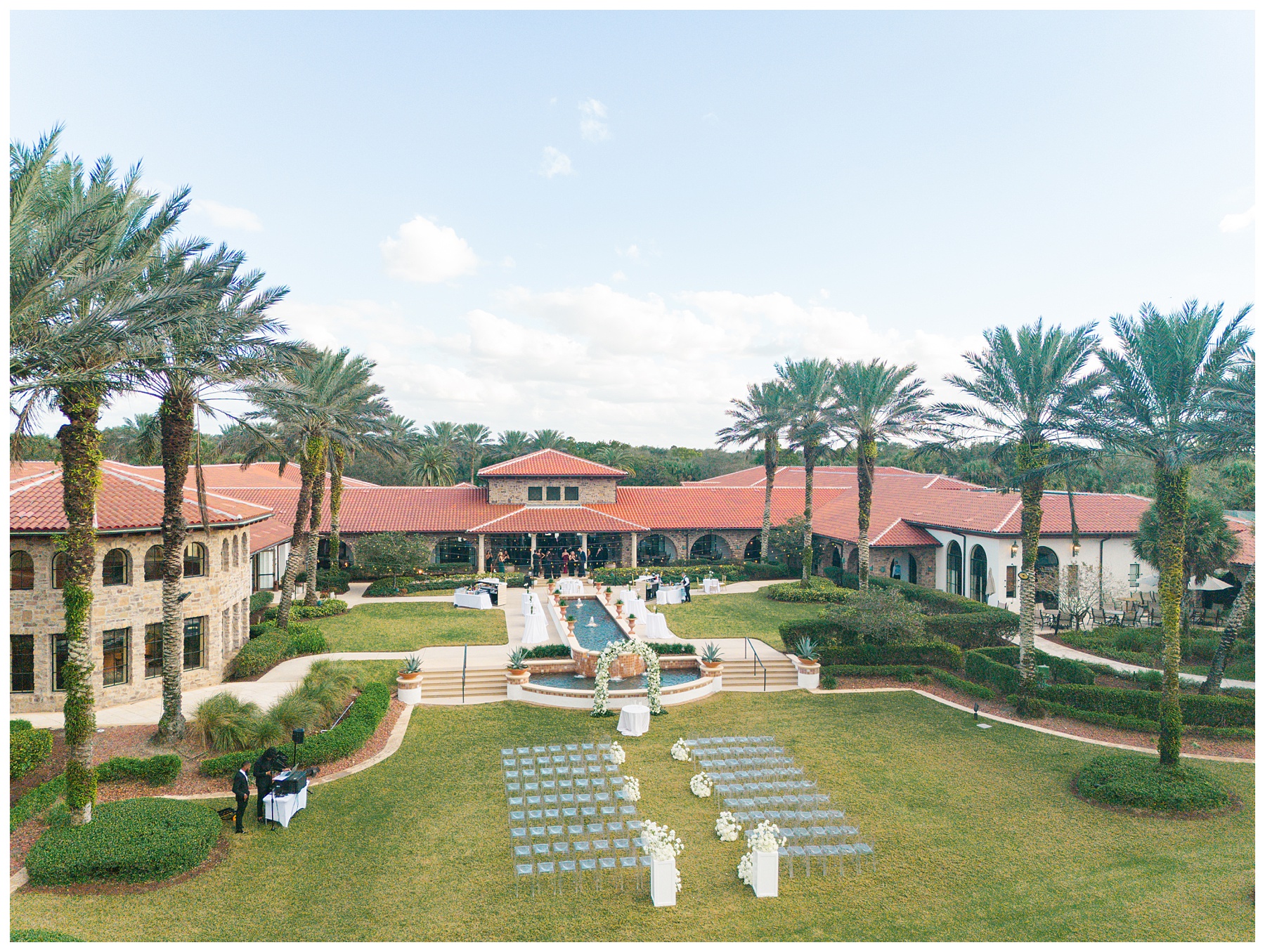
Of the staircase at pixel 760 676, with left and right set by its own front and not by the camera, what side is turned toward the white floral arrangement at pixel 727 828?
front

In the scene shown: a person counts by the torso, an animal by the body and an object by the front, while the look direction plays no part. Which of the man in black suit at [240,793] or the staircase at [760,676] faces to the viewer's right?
the man in black suit

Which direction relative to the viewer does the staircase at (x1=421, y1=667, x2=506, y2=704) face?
toward the camera

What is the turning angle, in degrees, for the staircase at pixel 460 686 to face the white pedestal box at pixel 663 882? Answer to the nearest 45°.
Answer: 0° — it already faces it

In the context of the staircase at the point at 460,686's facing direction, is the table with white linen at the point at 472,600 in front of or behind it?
behind

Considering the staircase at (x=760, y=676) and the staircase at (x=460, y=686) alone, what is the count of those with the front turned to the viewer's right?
0

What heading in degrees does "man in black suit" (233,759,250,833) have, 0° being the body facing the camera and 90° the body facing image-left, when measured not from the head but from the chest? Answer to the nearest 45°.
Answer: approximately 270°

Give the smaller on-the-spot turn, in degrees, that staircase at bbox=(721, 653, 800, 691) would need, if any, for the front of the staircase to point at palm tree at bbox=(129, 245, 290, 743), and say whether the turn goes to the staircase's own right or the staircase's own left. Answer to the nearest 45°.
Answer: approximately 45° to the staircase's own right

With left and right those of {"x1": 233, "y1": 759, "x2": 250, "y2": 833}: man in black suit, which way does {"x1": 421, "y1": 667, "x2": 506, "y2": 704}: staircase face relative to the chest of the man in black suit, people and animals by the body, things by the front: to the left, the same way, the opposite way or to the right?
to the right

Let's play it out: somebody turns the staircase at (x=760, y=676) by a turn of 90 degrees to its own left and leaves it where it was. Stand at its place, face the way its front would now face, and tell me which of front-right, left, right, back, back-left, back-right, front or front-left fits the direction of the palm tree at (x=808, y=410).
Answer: left

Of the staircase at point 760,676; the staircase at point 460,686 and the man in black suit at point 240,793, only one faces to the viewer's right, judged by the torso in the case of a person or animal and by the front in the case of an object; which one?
the man in black suit
